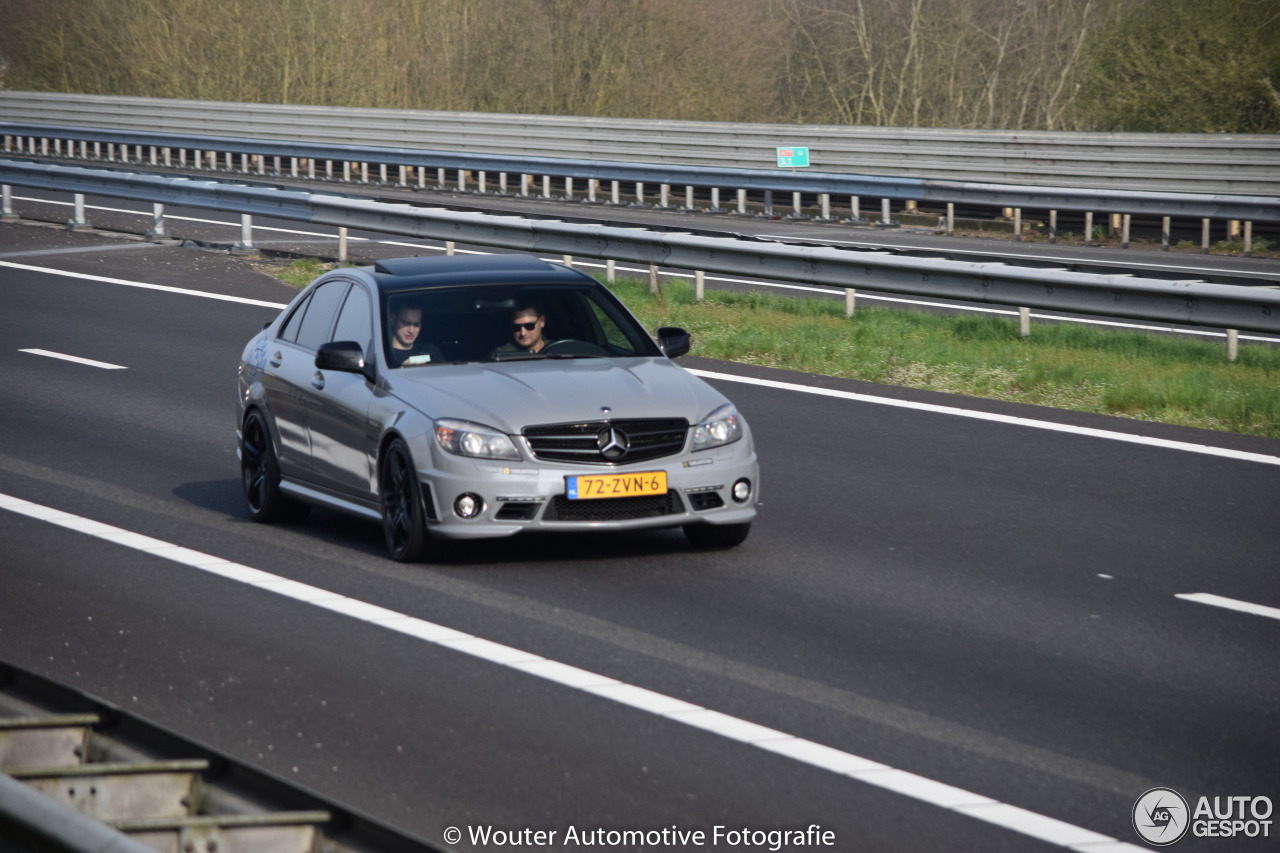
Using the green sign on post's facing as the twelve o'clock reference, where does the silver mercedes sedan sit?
The silver mercedes sedan is roughly at 12 o'clock from the green sign on post.

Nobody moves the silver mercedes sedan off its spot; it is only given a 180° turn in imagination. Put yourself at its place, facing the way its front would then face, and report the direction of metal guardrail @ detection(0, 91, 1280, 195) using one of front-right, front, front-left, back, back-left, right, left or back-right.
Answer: front-right

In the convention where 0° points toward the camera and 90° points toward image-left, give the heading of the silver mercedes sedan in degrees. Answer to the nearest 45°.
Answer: approximately 315°

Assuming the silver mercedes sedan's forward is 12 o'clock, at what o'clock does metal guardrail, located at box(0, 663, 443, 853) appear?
The metal guardrail is roughly at 2 o'clock from the silver mercedes sedan.

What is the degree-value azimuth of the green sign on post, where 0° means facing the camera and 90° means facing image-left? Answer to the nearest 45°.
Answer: approximately 0°

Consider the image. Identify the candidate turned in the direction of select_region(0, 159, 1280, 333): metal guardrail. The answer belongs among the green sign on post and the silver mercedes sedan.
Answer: the green sign on post

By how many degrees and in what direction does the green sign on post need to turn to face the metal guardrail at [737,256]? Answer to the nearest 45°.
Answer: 0° — it already faces it
